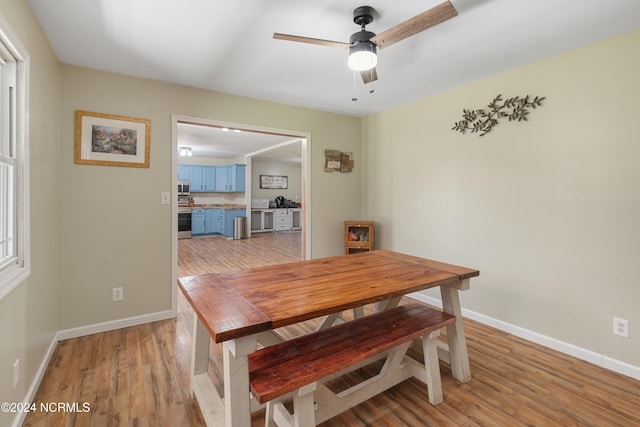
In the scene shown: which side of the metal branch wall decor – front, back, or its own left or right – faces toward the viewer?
front

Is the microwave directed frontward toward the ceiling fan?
yes

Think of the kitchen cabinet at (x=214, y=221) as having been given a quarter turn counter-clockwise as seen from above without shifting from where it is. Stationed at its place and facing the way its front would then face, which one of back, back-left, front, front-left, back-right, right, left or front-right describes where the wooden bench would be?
right

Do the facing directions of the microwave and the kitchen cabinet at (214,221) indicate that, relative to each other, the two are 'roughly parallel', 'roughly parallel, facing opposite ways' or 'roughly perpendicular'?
roughly parallel

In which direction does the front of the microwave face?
toward the camera

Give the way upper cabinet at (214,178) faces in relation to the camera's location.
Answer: facing the viewer

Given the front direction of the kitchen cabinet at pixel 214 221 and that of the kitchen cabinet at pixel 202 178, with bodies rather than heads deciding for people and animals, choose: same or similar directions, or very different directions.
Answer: same or similar directions

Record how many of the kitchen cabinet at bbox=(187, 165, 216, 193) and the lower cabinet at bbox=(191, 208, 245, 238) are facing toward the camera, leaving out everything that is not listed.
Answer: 2

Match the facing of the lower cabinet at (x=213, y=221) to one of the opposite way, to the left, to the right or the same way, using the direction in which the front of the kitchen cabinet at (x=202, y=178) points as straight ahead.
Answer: the same way

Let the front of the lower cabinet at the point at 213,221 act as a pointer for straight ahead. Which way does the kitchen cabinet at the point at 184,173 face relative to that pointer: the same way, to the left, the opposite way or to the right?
the same way

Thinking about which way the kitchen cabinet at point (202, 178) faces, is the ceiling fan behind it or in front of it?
in front
